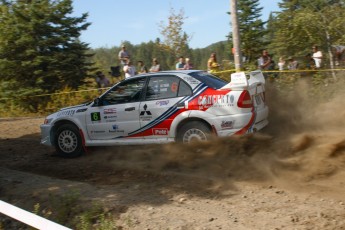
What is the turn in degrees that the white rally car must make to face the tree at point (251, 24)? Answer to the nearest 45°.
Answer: approximately 90° to its right

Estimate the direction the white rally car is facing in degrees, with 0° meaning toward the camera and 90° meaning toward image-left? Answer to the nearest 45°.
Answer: approximately 90°

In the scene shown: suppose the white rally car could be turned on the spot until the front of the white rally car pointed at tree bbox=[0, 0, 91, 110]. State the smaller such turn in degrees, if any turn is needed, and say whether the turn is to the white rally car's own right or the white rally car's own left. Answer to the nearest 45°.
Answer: approximately 45° to the white rally car's own right

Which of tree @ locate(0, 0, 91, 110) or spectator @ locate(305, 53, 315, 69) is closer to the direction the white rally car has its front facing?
the tree

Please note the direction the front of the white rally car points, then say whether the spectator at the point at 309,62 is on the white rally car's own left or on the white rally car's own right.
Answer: on the white rally car's own right
